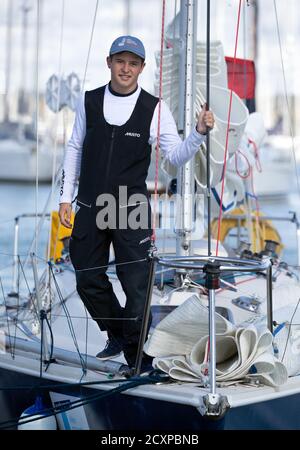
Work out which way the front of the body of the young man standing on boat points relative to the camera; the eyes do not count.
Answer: toward the camera

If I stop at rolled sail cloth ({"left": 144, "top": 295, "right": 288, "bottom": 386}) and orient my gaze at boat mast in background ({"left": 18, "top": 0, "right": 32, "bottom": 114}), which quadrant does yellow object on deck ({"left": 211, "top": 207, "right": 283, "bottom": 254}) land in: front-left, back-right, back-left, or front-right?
front-right

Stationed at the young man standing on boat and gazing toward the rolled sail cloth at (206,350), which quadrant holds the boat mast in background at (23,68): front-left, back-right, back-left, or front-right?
back-left

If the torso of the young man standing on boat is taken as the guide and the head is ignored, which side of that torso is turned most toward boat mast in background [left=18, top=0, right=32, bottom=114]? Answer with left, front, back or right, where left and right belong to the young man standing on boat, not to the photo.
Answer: back

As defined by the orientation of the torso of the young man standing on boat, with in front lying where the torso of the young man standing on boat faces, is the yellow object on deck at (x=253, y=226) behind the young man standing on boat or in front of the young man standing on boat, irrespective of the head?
behind
